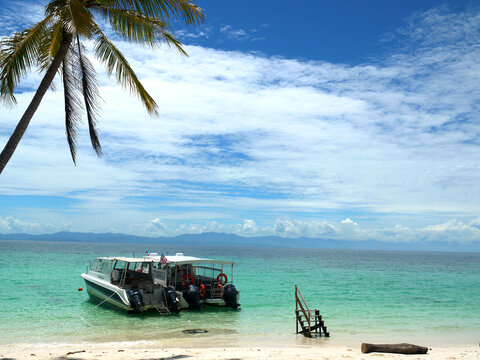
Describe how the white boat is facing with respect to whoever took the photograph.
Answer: facing away from the viewer and to the left of the viewer
